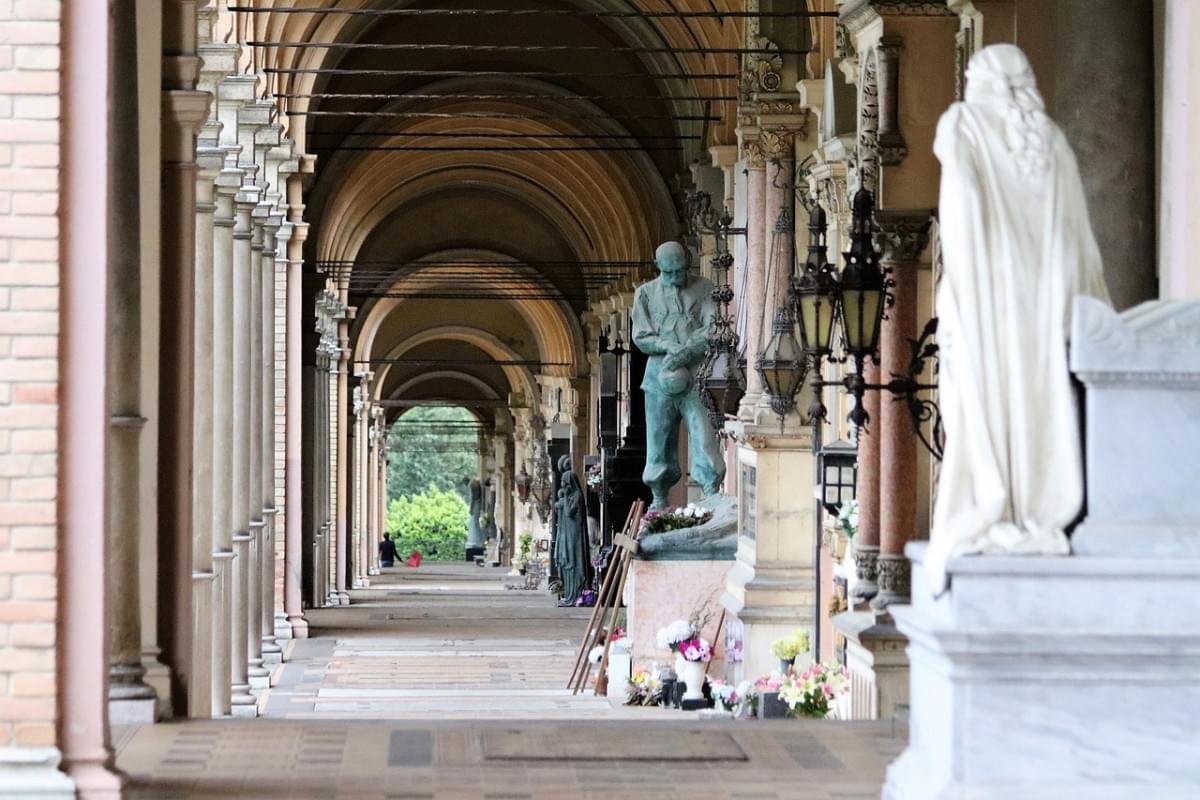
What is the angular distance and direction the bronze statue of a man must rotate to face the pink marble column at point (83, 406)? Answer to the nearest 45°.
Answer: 0° — it already faces it

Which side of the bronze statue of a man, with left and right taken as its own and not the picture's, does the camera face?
front

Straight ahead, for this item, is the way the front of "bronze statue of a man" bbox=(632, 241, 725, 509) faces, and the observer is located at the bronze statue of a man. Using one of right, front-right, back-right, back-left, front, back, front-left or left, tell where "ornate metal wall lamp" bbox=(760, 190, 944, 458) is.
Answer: front

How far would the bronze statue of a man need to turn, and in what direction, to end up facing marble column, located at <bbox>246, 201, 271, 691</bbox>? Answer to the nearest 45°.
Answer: approximately 90° to its right

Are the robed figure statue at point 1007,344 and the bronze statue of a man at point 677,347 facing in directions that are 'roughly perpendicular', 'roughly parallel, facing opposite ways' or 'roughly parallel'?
roughly parallel, facing opposite ways

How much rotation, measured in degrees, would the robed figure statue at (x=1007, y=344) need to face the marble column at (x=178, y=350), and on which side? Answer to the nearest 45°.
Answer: approximately 45° to its left

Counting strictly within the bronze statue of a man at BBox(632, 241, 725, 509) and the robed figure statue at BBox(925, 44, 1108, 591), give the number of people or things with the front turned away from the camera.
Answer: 1

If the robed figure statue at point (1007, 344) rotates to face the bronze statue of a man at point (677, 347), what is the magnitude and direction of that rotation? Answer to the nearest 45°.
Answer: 0° — it already faces it

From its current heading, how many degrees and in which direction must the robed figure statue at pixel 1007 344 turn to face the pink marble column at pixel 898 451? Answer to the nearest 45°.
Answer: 0° — it already faces it

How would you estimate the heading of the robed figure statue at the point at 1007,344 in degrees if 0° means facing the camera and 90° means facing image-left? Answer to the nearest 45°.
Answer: approximately 180°

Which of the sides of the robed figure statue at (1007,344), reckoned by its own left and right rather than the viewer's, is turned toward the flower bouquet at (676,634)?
front

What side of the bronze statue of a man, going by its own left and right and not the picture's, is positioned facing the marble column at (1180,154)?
front

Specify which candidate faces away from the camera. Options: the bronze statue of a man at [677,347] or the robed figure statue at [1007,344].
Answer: the robed figure statue
